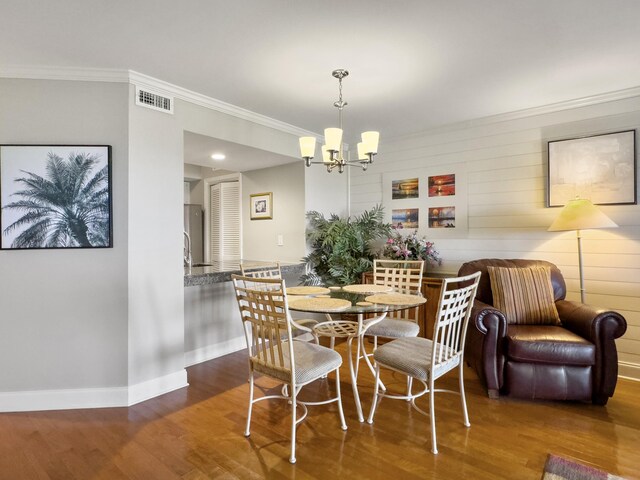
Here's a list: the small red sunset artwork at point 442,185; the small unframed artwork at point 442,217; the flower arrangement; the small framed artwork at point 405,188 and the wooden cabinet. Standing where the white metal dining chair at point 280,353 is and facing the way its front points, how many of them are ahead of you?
5

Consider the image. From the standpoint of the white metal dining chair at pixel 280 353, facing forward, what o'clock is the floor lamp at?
The floor lamp is roughly at 1 o'clock from the white metal dining chair.

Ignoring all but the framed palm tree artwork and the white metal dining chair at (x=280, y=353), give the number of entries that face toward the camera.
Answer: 1

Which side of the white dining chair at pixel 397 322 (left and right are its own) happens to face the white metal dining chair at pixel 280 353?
front

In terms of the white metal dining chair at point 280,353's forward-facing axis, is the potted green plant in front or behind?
in front

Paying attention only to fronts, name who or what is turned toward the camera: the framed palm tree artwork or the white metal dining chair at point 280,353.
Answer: the framed palm tree artwork

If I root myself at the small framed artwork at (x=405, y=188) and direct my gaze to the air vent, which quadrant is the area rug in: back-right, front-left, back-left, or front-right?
front-left

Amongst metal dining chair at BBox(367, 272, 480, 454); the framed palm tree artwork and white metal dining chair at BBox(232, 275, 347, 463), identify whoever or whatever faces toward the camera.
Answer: the framed palm tree artwork

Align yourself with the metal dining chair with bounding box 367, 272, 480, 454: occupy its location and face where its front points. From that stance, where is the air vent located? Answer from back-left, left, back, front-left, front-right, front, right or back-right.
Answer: front-left

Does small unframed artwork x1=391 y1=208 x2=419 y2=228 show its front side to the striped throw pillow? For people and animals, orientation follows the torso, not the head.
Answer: no

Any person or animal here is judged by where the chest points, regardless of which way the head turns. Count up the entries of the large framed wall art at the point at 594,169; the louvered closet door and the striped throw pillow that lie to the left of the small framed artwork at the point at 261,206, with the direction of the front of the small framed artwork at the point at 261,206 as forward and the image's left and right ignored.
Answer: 2

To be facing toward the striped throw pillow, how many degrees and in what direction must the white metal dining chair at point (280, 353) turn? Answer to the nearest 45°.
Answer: approximately 45° to its right

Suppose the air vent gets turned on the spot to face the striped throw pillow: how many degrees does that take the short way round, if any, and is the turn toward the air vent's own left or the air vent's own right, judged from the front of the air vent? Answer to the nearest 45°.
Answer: approximately 45° to the air vent's own left

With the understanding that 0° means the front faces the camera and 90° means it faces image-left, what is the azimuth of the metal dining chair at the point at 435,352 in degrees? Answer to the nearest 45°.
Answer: approximately 135°

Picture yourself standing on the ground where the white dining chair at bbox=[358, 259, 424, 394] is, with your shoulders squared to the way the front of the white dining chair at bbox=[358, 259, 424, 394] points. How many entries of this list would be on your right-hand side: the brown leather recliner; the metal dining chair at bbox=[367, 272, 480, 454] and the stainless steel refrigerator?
1

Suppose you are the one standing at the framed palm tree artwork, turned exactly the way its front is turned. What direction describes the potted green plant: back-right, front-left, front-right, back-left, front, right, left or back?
left

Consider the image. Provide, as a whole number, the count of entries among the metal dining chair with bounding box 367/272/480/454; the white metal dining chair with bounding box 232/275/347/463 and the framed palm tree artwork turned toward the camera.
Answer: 1

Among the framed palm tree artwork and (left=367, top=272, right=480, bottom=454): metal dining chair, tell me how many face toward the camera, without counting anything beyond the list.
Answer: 1

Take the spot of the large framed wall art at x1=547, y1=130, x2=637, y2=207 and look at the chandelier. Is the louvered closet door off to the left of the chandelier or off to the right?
right

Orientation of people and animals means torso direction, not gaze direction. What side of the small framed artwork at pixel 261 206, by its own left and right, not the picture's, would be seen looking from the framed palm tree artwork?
front

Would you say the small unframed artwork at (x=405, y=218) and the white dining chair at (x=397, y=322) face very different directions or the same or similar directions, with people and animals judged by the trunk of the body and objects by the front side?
same or similar directions

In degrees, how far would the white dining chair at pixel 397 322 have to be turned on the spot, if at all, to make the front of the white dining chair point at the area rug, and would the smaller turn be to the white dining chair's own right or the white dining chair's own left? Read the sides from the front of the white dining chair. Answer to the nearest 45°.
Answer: approximately 90° to the white dining chair's own left

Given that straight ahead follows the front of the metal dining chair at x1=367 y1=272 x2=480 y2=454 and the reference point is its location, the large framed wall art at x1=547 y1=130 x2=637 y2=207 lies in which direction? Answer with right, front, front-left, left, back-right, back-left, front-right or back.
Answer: right

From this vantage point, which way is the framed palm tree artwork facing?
toward the camera
